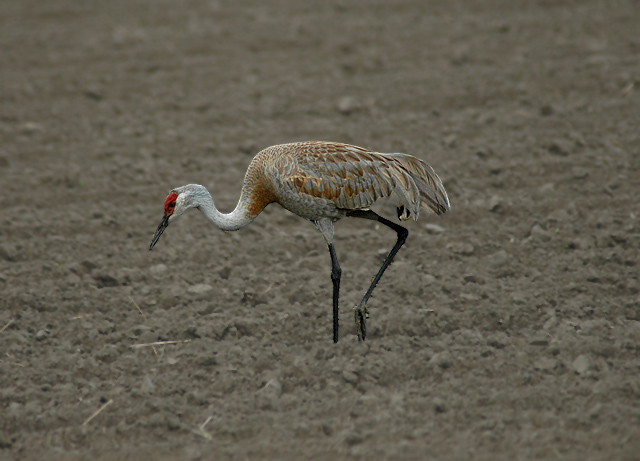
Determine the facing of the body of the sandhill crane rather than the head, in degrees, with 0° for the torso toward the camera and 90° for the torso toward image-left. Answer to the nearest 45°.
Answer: approximately 90°
